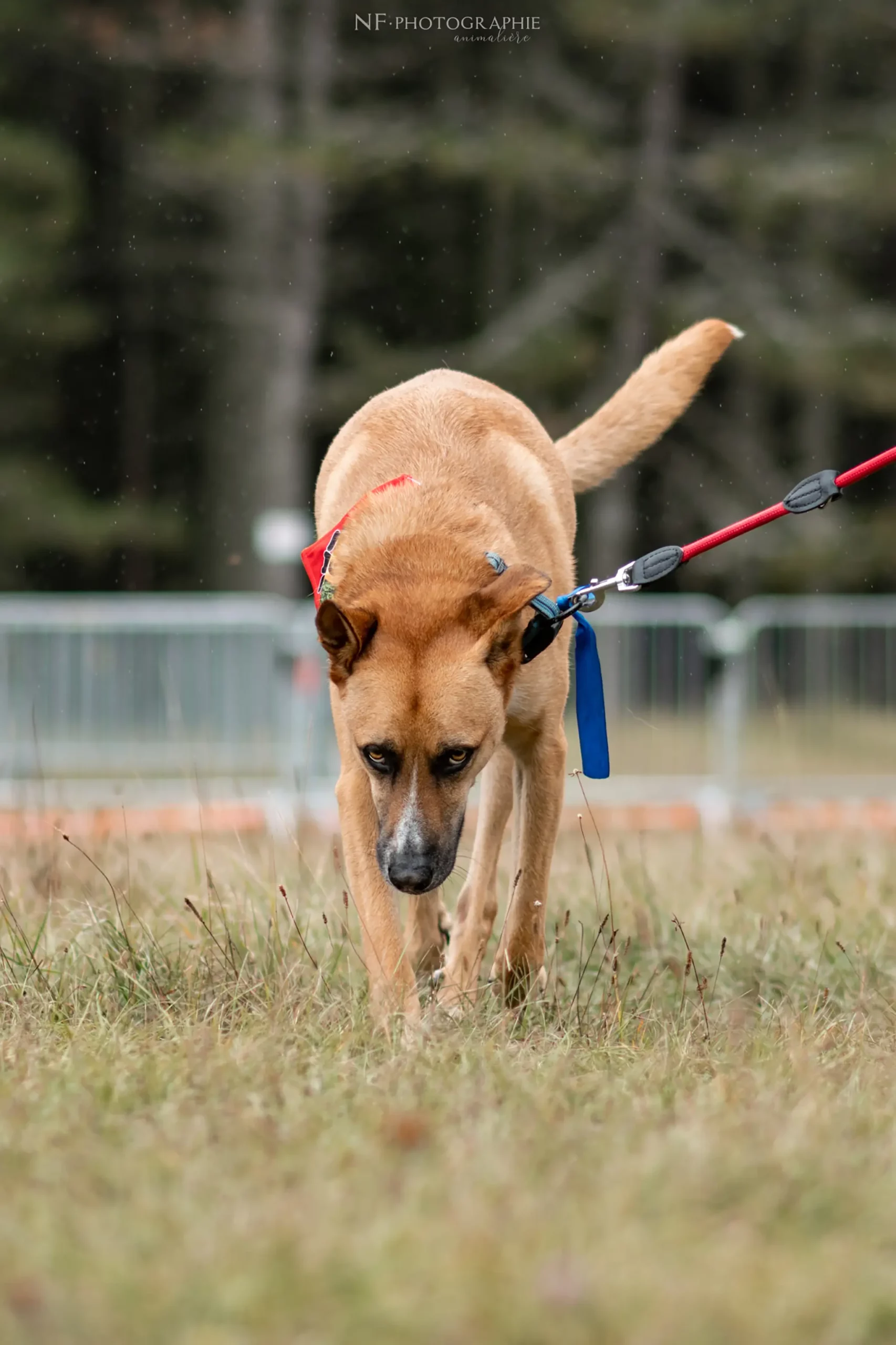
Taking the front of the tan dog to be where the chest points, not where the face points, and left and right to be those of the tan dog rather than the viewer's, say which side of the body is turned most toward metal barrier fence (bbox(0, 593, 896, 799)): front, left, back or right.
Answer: back

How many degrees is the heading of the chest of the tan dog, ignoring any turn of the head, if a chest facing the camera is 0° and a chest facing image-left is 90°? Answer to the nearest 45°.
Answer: approximately 0°

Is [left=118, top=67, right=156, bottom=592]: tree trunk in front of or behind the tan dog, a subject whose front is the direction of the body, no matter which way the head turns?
behind

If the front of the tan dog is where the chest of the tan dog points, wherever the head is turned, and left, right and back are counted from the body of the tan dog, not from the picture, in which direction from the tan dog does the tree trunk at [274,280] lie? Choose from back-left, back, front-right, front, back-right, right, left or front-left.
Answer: back

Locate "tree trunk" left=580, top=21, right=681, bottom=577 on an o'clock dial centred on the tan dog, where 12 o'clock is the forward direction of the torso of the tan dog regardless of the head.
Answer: The tree trunk is roughly at 6 o'clock from the tan dog.
